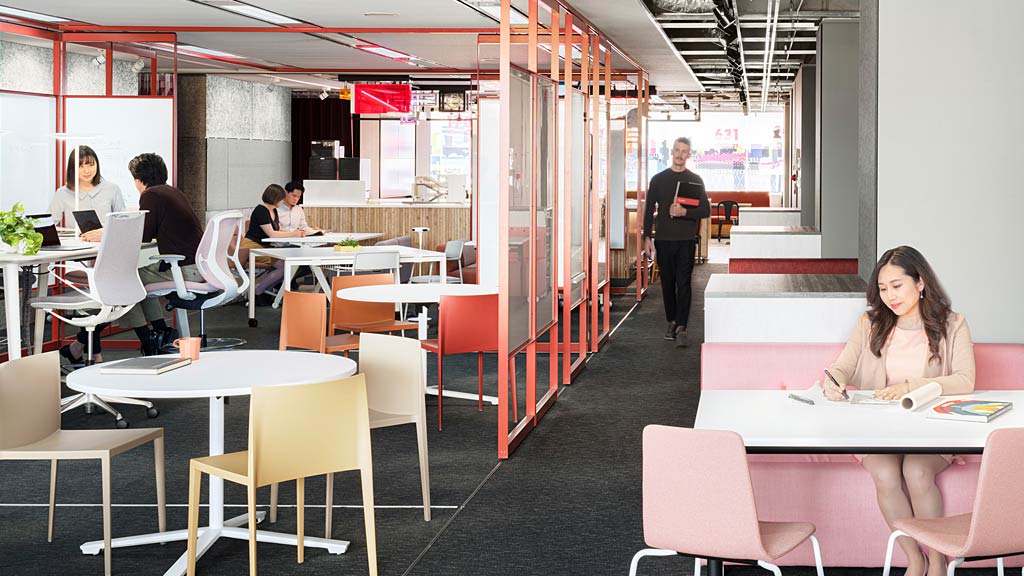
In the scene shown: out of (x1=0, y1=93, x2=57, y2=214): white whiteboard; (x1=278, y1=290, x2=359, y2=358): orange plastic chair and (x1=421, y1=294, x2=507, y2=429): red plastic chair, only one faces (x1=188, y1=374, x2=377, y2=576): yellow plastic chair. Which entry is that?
the white whiteboard

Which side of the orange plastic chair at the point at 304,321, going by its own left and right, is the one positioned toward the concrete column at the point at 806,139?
front

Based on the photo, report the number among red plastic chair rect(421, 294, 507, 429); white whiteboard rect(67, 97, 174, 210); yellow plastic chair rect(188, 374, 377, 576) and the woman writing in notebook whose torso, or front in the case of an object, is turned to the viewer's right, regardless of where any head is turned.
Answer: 0

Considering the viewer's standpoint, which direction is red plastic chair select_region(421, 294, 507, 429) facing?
facing away from the viewer and to the left of the viewer

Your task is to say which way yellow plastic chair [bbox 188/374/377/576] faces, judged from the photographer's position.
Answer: facing away from the viewer and to the left of the viewer

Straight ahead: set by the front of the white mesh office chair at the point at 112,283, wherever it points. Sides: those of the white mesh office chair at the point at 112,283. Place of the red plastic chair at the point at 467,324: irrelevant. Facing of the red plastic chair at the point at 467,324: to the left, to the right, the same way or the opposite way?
the same way

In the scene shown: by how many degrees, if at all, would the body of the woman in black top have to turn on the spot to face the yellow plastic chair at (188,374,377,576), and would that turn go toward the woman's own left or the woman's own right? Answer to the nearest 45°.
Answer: approximately 90° to the woman's own right

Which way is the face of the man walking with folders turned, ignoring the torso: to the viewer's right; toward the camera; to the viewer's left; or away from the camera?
toward the camera

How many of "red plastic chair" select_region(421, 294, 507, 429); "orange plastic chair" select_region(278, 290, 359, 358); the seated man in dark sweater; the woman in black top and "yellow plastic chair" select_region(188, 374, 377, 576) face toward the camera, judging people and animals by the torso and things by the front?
0

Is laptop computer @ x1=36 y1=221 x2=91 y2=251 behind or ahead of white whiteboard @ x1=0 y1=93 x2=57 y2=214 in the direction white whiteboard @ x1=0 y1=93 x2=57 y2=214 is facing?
ahead

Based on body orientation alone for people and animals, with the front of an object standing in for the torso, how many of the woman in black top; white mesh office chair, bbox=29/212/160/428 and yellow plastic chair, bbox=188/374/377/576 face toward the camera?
0

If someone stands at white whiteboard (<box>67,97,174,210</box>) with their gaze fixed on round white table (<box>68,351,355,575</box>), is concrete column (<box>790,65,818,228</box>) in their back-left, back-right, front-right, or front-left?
back-left

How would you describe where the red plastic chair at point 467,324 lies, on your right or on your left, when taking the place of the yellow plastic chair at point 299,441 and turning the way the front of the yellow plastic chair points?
on your right

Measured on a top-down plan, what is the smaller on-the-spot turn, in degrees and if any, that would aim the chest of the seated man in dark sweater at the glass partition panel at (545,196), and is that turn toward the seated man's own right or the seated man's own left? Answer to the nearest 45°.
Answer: approximately 180°

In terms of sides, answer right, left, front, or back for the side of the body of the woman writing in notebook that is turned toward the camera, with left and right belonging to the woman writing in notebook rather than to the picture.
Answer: front

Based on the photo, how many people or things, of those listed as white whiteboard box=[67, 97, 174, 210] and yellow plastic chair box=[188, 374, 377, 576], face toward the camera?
1

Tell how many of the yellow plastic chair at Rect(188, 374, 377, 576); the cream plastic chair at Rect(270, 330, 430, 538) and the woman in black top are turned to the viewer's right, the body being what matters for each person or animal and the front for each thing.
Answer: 1
